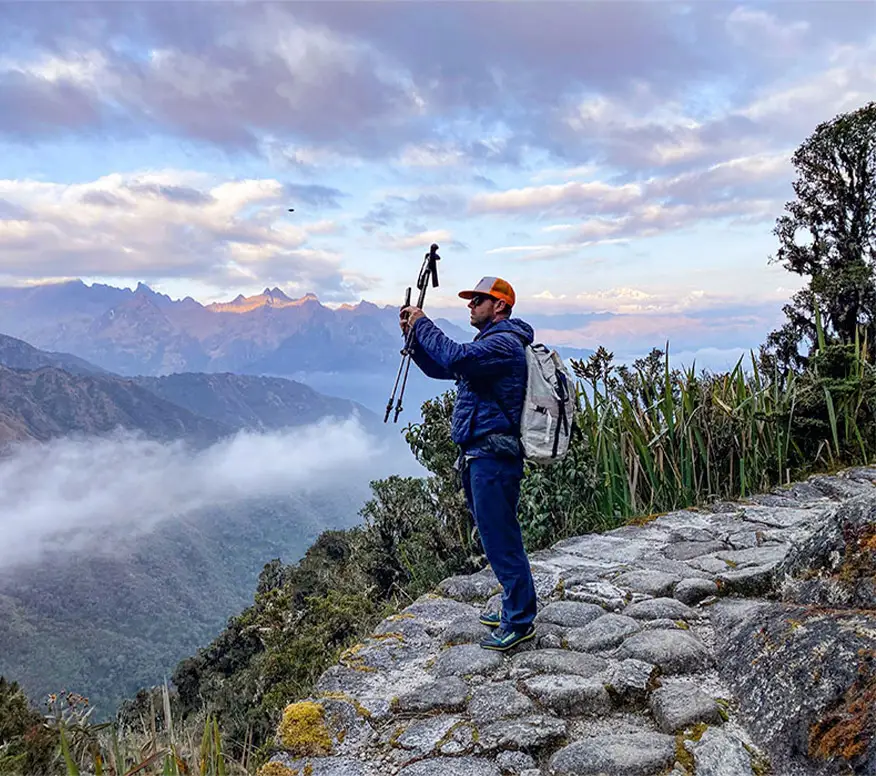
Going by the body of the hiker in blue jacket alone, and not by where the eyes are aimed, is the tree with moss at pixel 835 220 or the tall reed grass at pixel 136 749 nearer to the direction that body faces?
the tall reed grass

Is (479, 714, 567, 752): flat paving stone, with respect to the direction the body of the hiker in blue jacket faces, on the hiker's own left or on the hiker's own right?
on the hiker's own left

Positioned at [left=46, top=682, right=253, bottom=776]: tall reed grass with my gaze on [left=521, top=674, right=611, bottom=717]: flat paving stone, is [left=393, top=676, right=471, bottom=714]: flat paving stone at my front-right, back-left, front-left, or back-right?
front-left

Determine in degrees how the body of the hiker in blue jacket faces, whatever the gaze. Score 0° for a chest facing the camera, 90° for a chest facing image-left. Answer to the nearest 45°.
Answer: approximately 90°

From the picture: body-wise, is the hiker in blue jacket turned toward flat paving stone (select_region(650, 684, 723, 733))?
no

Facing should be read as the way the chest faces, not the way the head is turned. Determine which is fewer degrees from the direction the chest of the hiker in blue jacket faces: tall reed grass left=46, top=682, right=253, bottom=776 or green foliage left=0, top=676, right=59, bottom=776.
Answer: the green foliage

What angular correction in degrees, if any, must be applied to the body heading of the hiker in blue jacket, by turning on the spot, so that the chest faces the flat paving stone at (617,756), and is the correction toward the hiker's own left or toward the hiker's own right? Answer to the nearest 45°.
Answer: approximately 90° to the hiker's own left

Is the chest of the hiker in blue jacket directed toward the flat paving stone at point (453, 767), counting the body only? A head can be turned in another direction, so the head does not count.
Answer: no

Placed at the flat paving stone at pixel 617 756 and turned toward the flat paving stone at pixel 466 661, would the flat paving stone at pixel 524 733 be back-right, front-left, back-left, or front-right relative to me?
front-left
